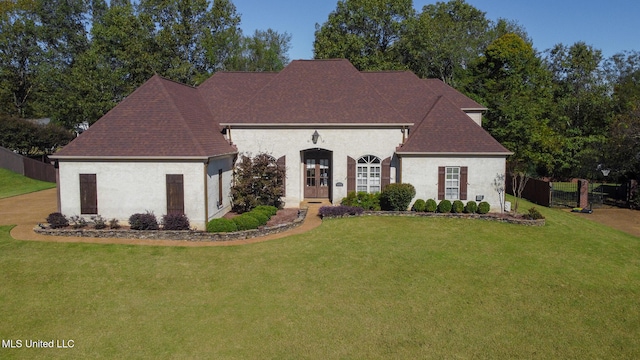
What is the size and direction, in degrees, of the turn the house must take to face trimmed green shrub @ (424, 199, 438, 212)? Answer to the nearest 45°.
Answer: approximately 90° to its left

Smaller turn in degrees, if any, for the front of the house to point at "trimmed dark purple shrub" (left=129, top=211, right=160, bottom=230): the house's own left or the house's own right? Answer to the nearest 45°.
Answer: approximately 45° to the house's own right

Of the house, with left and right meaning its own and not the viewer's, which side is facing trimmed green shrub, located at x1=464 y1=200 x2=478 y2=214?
left

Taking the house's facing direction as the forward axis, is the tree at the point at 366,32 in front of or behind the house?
behind

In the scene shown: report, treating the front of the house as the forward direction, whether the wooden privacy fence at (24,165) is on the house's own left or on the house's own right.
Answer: on the house's own right

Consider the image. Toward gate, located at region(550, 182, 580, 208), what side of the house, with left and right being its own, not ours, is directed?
left

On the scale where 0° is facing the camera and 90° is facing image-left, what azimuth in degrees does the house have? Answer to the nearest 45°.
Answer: approximately 0°

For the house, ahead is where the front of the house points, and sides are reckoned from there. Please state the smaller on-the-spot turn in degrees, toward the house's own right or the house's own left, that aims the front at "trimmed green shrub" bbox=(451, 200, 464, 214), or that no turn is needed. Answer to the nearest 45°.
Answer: approximately 90° to the house's own left

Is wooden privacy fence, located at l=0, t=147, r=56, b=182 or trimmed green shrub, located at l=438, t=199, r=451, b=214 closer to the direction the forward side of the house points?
the trimmed green shrub

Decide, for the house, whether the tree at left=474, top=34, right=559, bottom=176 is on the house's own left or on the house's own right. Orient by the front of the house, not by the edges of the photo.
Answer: on the house's own left

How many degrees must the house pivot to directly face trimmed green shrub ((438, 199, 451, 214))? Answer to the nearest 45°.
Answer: approximately 90° to its left

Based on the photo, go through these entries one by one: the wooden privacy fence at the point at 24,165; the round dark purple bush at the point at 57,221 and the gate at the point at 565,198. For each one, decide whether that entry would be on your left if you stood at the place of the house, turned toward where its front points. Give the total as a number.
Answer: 1
